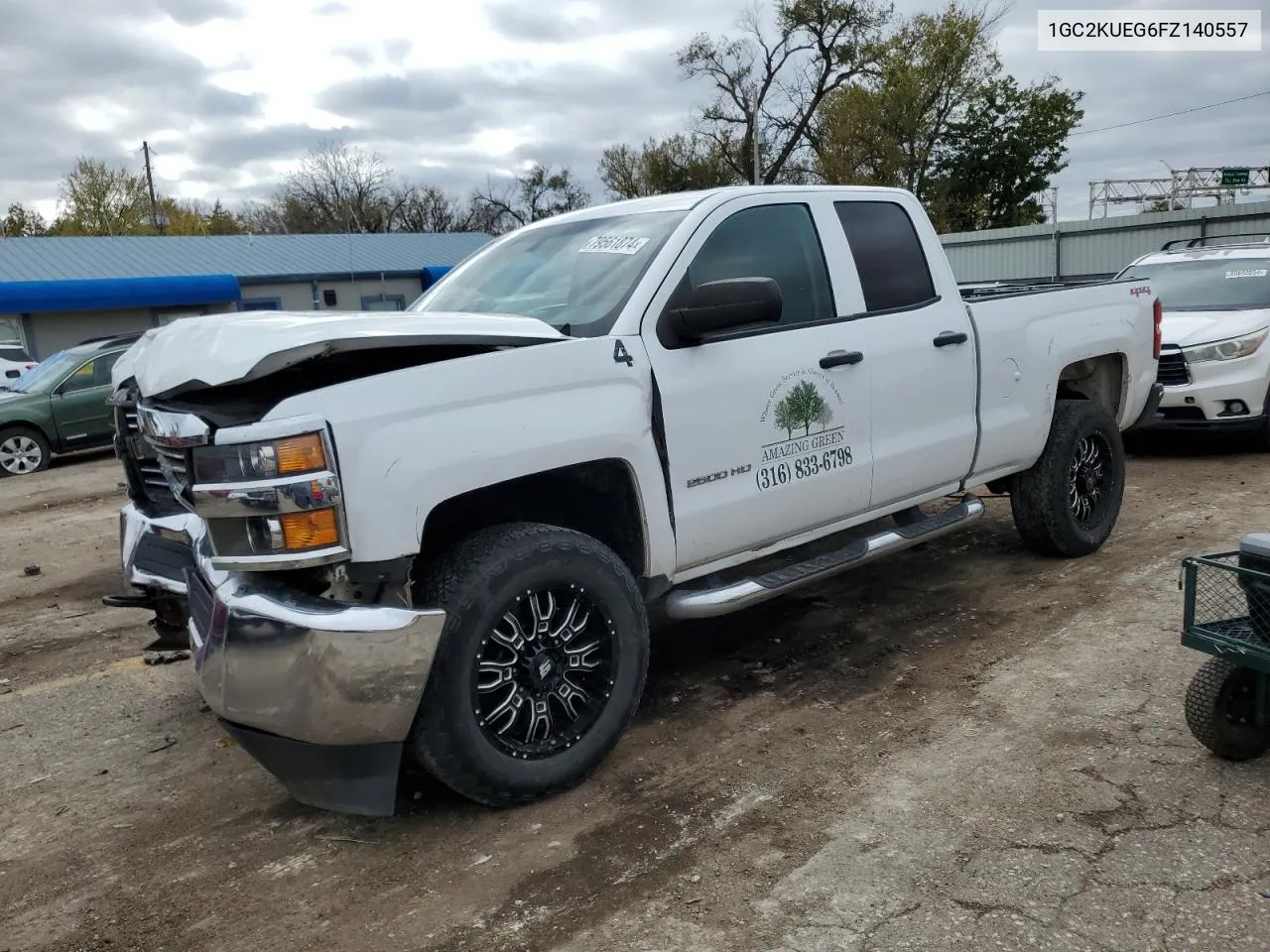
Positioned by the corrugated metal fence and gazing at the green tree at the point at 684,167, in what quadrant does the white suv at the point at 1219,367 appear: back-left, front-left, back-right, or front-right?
back-left

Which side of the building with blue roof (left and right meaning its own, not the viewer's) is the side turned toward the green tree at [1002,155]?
left

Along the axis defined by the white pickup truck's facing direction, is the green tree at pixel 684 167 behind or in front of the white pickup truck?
behind

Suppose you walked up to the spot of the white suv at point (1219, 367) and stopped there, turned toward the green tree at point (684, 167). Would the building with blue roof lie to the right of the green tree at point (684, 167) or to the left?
left

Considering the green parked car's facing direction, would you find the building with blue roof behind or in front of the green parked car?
behind

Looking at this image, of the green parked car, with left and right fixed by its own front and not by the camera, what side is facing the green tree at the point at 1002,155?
back

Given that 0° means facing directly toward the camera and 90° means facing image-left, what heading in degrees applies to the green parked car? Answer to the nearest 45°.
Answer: approximately 45°

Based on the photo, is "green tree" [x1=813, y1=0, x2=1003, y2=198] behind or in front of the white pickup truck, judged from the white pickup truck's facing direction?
behind
